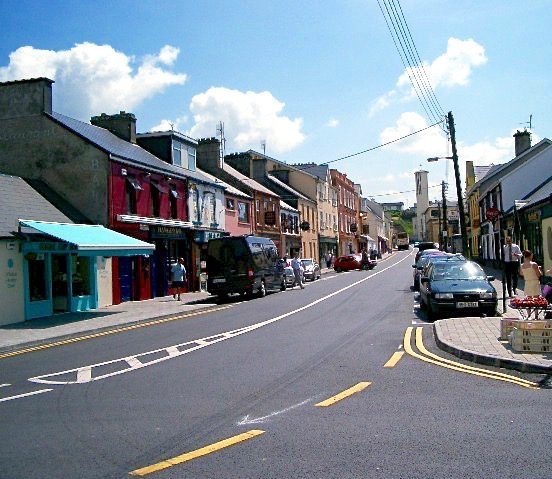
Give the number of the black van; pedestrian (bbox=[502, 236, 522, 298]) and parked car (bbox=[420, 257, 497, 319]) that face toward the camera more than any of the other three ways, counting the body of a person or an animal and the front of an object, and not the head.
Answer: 2

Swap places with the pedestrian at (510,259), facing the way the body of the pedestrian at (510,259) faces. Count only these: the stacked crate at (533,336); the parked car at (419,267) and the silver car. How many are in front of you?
1

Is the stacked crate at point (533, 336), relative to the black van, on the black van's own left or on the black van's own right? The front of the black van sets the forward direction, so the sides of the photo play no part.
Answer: on the black van's own right

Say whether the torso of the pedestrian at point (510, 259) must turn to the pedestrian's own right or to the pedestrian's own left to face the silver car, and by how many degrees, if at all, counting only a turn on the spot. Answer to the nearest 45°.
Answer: approximately 135° to the pedestrian's own right

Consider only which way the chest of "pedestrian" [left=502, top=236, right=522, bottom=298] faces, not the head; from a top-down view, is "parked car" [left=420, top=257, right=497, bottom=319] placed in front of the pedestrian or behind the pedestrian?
in front

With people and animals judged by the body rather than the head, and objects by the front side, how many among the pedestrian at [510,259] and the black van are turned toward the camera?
1

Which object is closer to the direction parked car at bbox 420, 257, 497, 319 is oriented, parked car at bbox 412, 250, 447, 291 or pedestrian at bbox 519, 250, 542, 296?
the pedestrian

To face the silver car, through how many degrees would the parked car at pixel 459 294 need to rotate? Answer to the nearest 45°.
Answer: approximately 180°

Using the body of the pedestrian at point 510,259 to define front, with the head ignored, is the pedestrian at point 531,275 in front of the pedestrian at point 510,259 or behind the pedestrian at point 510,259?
in front

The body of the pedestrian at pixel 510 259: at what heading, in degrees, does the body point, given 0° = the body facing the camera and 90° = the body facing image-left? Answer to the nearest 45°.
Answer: approximately 0°

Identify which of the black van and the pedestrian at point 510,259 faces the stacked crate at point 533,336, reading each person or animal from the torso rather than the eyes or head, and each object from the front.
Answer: the pedestrian

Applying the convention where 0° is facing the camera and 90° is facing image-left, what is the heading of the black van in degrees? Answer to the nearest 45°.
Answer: approximately 225°

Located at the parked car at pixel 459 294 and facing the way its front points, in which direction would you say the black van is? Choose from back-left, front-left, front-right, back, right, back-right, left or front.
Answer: back-right

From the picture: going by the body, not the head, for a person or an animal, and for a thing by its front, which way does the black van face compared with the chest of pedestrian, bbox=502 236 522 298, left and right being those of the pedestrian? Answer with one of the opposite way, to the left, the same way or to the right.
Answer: the opposite way
